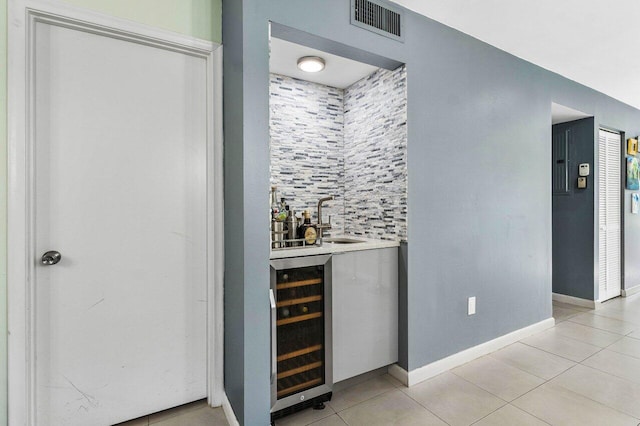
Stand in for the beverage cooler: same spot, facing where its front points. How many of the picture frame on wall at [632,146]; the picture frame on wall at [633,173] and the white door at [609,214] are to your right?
0

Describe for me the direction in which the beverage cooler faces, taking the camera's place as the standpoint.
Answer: facing the viewer and to the right of the viewer

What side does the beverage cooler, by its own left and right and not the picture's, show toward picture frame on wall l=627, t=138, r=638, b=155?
left

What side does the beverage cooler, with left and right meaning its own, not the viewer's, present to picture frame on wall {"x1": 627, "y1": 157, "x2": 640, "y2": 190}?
left

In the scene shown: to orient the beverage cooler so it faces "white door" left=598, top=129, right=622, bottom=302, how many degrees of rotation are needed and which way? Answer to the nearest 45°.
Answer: approximately 90° to its left

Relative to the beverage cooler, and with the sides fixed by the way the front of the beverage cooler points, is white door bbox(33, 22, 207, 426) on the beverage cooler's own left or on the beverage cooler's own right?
on the beverage cooler's own right
